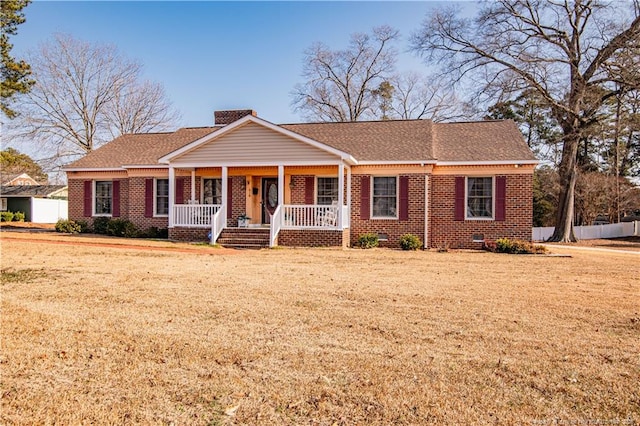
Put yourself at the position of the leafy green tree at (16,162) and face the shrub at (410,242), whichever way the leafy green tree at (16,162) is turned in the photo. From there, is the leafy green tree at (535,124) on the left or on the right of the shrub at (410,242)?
left

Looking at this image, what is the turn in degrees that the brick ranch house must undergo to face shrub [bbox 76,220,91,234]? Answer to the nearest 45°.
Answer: approximately 90° to its right

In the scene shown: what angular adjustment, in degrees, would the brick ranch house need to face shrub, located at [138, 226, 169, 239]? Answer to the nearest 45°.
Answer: approximately 90° to its right

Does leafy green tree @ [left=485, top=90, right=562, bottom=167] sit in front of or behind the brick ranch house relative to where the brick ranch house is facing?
behind

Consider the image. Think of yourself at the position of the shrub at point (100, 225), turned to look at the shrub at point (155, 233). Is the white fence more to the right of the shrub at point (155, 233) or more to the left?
left

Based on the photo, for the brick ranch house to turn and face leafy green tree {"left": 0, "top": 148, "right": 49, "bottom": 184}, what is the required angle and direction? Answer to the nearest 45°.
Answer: approximately 135° to its right

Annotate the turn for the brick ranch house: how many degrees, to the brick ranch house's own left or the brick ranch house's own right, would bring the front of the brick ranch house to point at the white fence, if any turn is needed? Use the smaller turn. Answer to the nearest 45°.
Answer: approximately 135° to the brick ranch house's own left

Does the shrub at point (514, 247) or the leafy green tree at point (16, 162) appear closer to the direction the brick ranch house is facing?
the shrub

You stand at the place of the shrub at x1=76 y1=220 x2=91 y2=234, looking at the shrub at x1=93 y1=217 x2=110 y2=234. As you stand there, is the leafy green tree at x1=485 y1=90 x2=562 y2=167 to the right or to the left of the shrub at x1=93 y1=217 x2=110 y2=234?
left

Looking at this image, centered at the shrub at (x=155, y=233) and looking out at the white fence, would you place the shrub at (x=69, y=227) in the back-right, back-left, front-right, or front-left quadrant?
back-left

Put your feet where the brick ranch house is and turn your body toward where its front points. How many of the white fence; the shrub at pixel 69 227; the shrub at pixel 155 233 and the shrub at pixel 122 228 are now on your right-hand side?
3

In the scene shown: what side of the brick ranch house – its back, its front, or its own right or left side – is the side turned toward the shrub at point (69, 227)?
right

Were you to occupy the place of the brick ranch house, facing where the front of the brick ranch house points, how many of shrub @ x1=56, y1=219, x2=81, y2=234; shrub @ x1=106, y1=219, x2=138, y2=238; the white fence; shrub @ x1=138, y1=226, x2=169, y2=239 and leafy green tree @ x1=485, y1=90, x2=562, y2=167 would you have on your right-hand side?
3

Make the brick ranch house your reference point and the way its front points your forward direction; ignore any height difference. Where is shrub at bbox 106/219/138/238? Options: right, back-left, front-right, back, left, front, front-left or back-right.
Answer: right

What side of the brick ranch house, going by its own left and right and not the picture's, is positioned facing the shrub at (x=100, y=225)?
right

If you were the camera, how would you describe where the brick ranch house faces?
facing the viewer
